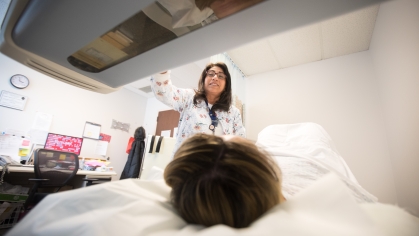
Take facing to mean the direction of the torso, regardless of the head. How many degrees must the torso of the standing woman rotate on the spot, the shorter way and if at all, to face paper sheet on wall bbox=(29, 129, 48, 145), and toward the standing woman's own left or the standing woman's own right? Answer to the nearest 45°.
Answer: approximately 135° to the standing woman's own right

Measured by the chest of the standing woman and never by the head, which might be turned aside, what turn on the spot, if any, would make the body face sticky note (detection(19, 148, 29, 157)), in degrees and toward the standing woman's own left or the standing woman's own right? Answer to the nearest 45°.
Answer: approximately 135° to the standing woman's own right

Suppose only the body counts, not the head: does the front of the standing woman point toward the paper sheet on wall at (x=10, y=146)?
no

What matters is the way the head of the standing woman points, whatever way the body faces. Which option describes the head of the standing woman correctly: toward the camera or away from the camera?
toward the camera

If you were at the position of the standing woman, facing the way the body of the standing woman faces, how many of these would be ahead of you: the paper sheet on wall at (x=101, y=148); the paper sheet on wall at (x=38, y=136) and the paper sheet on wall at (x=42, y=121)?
0

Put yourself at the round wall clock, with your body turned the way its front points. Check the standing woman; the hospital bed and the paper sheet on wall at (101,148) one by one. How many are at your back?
0

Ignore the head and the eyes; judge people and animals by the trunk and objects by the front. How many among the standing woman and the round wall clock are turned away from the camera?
0

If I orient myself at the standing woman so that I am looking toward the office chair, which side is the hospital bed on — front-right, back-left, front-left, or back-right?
back-left

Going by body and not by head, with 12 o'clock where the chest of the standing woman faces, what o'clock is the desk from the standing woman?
The desk is roughly at 4 o'clock from the standing woman.

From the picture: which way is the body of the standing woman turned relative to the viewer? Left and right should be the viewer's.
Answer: facing the viewer

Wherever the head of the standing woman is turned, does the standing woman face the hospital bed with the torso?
yes
